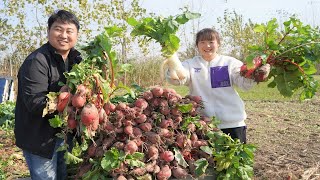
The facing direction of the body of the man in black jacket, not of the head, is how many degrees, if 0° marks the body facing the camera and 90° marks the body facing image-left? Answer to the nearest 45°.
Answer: approximately 315°

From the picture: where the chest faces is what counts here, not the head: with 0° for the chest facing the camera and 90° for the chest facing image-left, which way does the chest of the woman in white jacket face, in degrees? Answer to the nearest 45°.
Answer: approximately 0°

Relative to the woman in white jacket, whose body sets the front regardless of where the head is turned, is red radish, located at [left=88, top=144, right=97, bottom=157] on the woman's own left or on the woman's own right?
on the woman's own right

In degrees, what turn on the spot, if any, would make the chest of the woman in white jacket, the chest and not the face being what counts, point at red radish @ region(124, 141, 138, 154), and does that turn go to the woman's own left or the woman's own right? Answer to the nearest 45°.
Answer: approximately 45° to the woman's own right

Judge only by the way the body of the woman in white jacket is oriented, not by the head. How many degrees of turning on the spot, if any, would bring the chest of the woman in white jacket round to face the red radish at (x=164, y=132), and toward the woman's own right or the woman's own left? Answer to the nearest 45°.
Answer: approximately 45° to the woman's own right

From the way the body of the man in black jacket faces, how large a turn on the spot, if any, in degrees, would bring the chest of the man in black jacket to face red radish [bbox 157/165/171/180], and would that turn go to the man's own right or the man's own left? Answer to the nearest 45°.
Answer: approximately 45° to the man's own left
